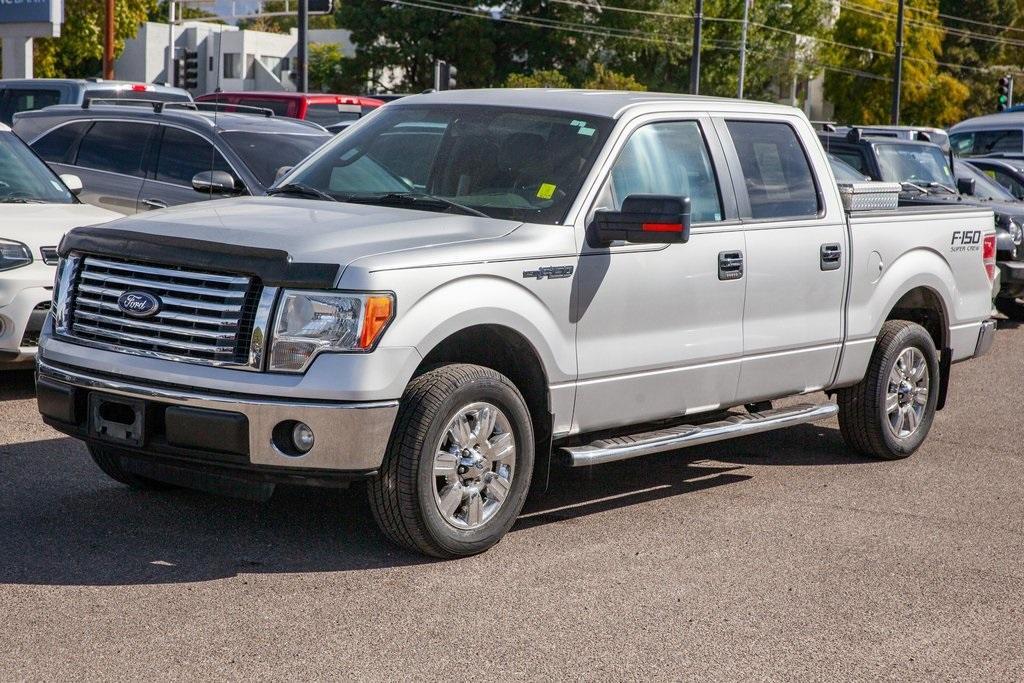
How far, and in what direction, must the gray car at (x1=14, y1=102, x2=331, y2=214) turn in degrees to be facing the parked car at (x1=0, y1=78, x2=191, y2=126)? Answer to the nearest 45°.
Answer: approximately 135° to its left

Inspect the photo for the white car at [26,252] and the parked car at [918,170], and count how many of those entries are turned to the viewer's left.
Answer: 0

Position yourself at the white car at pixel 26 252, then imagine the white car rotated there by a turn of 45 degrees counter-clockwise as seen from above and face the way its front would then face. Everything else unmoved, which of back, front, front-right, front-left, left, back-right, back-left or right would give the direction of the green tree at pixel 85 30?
left

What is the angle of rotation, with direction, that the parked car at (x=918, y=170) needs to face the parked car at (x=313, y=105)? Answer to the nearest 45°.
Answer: approximately 135° to its right

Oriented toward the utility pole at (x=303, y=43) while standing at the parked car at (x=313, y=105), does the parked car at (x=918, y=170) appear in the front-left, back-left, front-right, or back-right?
back-right

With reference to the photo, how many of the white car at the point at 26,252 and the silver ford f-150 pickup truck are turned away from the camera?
0

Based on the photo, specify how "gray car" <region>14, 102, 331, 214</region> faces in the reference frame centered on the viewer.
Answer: facing the viewer and to the right of the viewer

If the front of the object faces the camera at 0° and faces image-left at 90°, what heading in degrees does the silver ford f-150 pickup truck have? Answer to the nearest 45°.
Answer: approximately 45°

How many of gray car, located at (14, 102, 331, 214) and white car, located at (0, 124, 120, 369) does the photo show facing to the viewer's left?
0

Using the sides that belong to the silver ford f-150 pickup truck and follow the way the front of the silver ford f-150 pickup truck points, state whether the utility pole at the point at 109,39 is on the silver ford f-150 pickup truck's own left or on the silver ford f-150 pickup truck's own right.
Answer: on the silver ford f-150 pickup truck's own right

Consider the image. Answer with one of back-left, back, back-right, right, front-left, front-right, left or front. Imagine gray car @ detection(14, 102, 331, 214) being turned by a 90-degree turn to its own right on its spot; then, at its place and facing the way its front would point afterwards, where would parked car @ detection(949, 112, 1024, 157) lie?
back

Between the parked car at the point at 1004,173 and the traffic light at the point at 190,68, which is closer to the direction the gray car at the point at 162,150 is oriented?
the parked car

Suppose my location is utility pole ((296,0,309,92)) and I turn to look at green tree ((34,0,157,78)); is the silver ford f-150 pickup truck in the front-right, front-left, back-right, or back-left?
back-left
